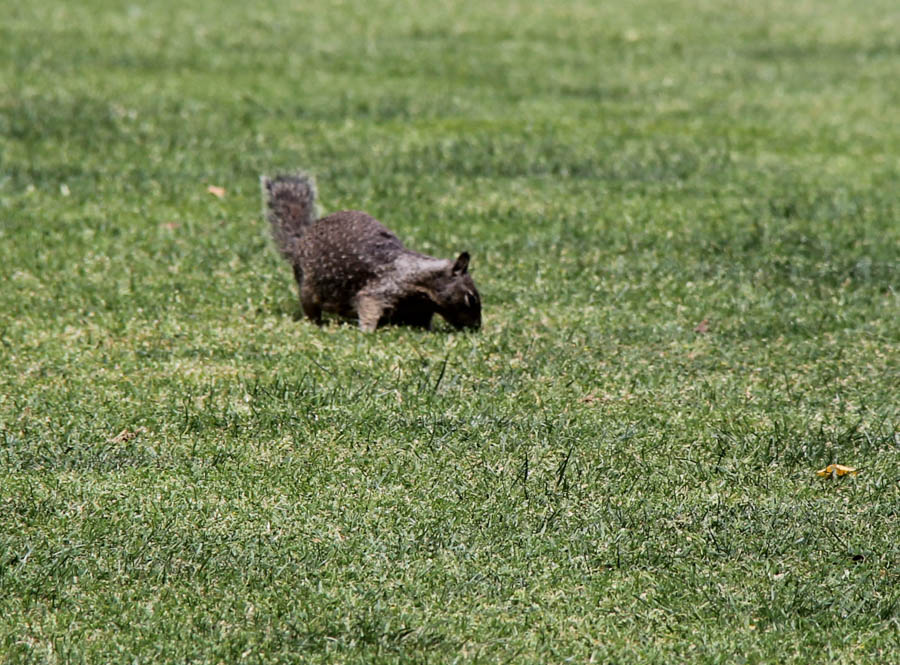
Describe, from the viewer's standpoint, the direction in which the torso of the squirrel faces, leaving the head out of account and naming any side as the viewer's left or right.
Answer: facing to the right of the viewer
